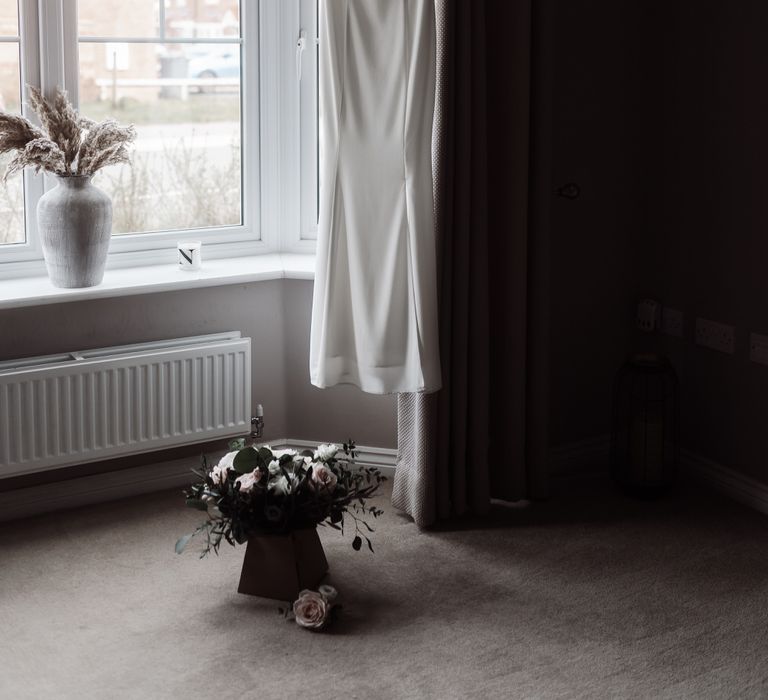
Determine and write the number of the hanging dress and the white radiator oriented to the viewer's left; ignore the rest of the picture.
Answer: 0

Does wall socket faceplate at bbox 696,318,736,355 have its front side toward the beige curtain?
yes

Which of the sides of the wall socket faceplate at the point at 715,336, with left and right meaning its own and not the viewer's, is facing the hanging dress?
front

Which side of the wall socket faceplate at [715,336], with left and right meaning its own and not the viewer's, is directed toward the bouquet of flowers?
front

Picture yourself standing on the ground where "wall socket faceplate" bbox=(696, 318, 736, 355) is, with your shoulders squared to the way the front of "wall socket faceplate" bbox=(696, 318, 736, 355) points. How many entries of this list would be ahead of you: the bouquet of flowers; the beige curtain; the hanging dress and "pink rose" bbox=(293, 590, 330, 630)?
4

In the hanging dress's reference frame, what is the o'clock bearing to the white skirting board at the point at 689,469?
The white skirting board is roughly at 8 o'clock from the hanging dress.

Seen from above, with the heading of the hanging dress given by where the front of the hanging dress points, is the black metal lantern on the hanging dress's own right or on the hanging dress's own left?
on the hanging dress's own left

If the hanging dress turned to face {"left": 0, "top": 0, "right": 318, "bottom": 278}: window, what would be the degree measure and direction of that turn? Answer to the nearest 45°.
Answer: approximately 135° to its right

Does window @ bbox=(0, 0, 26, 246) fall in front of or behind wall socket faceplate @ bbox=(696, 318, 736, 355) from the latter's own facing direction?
in front

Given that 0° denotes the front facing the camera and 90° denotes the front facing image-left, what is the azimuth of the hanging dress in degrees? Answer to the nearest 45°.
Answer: approximately 0°

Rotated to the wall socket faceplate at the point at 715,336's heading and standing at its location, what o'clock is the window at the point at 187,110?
The window is roughly at 1 o'clock from the wall socket faceplate.
